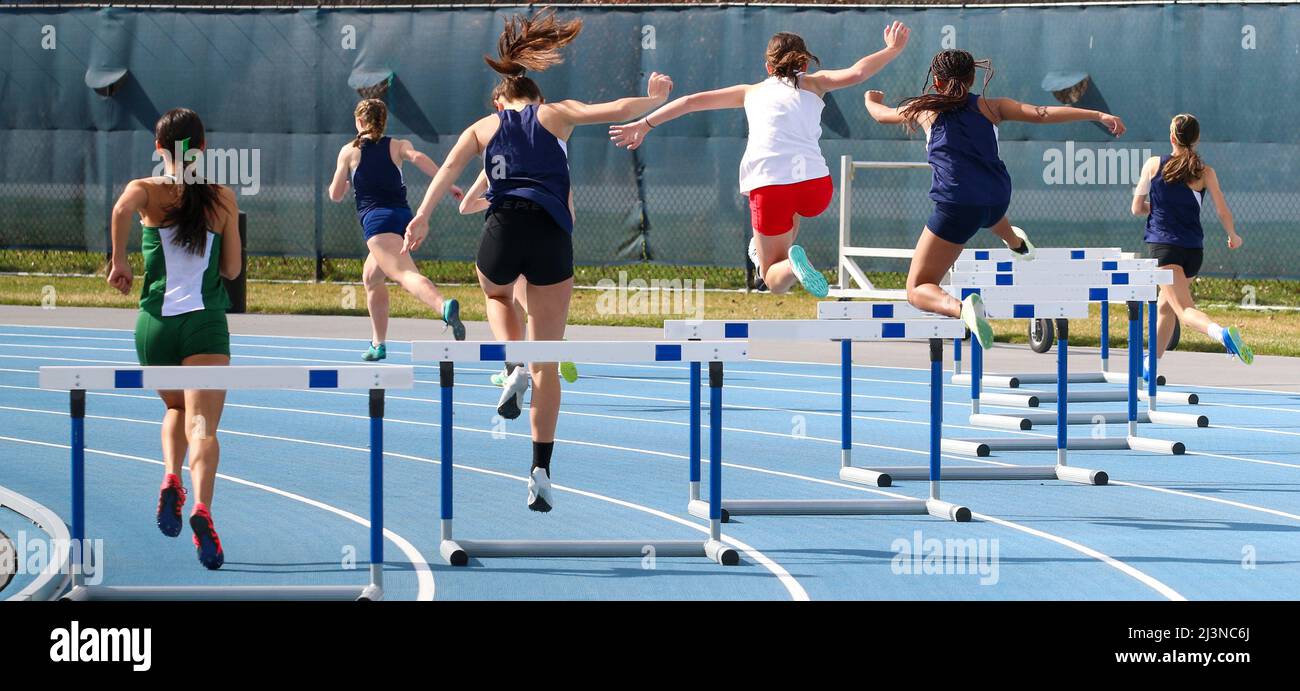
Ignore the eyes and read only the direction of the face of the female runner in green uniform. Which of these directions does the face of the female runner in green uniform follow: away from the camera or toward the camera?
away from the camera

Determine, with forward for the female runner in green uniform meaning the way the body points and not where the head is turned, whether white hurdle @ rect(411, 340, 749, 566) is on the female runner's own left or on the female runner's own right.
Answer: on the female runner's own right

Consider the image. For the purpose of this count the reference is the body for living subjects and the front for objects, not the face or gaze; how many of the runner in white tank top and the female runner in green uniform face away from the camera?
2

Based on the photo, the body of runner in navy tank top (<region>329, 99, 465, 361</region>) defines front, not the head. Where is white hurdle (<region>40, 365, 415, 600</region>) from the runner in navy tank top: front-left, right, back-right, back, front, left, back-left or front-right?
back-left

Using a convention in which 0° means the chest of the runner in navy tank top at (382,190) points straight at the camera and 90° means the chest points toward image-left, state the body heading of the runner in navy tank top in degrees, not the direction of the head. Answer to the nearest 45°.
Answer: approximately 135°

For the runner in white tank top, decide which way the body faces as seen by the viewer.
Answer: away from the camera

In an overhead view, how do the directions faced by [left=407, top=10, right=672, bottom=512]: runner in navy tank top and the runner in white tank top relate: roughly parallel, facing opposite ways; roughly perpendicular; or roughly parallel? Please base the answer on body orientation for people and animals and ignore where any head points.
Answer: roughly parallel

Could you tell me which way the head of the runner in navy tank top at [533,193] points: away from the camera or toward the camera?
away from the camera

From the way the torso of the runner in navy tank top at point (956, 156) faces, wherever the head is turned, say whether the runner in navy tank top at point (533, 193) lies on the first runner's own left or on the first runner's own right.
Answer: on the first runner's own left

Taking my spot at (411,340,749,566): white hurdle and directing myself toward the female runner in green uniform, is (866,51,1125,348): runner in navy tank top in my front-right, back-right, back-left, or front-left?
back-right

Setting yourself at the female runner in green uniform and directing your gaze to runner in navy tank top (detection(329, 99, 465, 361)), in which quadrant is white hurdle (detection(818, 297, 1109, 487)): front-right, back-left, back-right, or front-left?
front-right

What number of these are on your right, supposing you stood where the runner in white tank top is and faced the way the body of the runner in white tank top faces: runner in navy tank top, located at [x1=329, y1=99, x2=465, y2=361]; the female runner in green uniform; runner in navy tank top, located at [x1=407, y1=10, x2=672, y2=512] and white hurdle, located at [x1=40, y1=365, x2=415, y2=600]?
0

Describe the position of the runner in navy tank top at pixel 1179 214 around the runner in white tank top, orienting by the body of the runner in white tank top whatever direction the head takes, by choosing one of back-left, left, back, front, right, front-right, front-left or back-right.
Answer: front-right

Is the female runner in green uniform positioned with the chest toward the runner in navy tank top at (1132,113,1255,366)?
no

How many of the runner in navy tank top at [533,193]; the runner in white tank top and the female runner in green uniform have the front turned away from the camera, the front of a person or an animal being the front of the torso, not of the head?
3

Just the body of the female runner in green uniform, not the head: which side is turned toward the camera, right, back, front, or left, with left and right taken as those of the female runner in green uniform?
back
